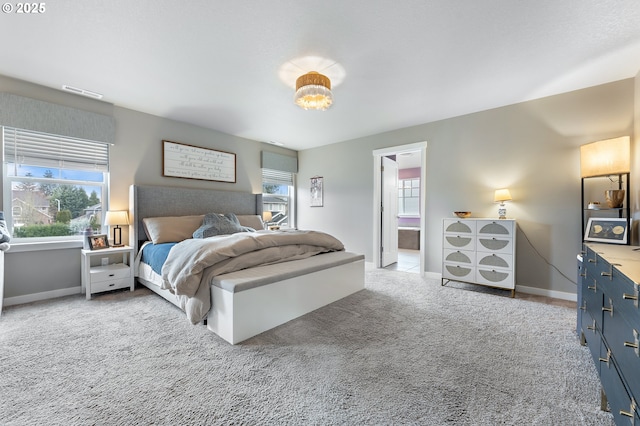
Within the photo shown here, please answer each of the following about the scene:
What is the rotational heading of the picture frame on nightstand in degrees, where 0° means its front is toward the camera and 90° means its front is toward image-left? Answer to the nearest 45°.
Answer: approximately 0°

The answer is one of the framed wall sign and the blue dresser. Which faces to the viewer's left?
the blue dresser

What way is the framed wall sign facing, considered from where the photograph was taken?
facing the viewer and to the right of the viewer

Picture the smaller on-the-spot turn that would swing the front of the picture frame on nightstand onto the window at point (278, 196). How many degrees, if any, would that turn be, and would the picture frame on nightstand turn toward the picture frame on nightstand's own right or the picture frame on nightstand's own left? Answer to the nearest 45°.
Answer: approximately 90° to the picture frame on nightstand's own left

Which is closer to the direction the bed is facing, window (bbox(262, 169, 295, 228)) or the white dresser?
the white dresser

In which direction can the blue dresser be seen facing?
to the viewer's left

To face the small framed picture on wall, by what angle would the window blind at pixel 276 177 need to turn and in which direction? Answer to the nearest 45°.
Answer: approximately 45° to its left

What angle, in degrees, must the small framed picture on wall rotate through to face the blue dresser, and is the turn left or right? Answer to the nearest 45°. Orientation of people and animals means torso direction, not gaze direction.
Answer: approximately 45° to its left

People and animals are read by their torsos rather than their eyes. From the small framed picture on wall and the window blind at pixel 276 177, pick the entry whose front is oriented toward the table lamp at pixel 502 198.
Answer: the window blind

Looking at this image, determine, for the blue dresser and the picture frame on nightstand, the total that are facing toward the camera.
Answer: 1

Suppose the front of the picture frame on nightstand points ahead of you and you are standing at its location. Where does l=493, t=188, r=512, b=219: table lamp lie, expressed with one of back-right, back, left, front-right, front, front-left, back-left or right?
front-left
